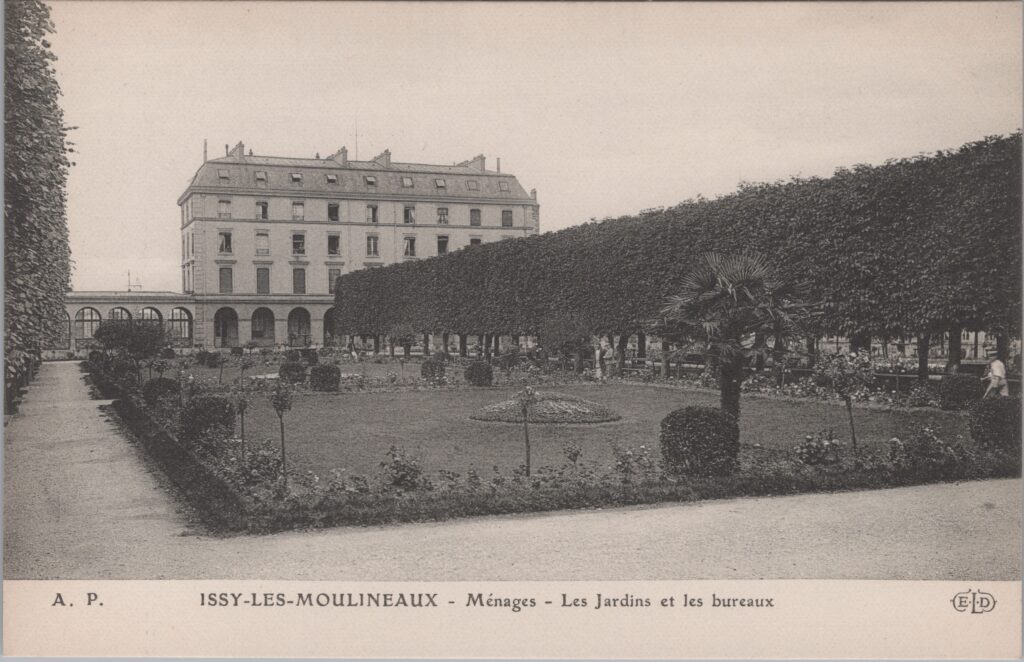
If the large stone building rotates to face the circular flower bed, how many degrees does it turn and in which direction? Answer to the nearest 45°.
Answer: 0° — it already faces it

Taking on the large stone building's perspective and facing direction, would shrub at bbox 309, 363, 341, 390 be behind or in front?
in front

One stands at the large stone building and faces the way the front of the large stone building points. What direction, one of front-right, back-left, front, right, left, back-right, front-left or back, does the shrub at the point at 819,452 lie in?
front

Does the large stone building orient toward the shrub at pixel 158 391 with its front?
yes

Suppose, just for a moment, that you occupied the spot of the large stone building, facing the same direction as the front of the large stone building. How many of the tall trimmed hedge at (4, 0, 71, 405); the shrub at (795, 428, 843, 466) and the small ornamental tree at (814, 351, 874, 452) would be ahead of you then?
3

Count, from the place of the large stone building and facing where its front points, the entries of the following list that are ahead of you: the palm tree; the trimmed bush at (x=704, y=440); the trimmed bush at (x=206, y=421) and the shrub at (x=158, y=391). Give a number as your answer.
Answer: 4

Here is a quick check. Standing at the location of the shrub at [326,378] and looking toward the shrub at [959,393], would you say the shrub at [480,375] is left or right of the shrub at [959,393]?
left

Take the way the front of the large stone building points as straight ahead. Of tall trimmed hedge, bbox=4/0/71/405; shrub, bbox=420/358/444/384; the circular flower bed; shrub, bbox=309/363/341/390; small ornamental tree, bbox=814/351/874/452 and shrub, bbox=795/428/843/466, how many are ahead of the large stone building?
6

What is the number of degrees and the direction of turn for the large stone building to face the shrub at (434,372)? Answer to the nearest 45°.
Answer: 0° — it already faces it

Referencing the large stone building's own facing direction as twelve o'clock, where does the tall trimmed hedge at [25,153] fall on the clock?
The tall trimmed hedge is roughly at 12 o'clock from the large stone building.

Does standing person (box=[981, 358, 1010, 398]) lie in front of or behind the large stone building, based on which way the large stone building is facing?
in front

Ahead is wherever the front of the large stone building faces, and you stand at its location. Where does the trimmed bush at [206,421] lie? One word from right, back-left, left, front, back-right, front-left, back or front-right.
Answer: front

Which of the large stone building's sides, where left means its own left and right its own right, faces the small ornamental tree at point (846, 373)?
front

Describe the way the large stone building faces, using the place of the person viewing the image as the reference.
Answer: facing the viewer
